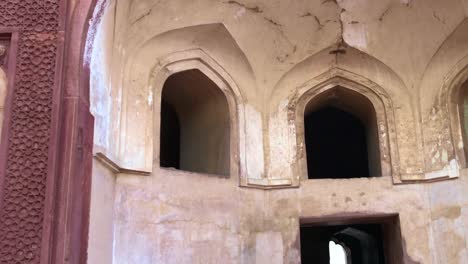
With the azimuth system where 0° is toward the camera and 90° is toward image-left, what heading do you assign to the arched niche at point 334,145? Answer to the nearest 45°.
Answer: approximately 0°
